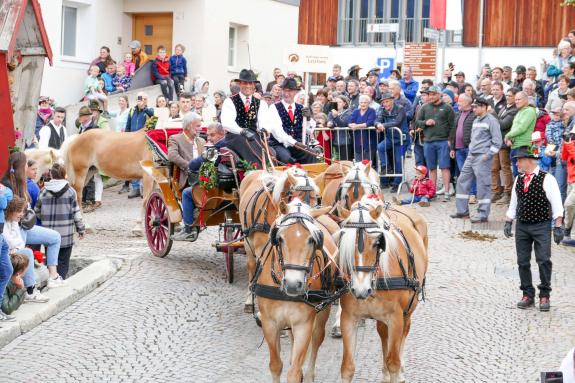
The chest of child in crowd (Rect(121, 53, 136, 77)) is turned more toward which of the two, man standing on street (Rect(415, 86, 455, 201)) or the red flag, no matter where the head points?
the man standing on street

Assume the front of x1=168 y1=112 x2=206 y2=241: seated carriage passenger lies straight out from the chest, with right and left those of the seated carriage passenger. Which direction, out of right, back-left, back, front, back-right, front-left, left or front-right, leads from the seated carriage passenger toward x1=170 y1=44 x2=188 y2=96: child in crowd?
back-left

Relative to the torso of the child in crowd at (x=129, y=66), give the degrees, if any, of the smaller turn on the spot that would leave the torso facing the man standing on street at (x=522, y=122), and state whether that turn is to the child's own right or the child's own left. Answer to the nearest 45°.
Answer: approximately 45° to the child's own left

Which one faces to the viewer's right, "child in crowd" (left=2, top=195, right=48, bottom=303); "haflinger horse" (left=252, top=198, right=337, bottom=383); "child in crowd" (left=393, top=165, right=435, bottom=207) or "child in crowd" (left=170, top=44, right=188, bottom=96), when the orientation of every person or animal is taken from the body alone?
"child in crowd" (left=2, top=195, right=48, bottom=303)

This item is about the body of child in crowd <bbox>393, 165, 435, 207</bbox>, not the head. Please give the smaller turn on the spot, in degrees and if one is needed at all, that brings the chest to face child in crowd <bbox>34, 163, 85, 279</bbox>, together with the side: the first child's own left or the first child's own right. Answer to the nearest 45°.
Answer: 0° — they already face them

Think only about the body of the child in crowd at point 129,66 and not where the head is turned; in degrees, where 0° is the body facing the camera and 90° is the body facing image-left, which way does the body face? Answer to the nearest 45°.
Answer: approximately 0°

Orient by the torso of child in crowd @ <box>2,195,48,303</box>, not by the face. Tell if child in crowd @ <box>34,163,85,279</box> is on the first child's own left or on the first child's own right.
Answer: on the first child's own left

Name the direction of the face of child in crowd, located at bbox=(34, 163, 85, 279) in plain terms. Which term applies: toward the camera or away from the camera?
away from the camera

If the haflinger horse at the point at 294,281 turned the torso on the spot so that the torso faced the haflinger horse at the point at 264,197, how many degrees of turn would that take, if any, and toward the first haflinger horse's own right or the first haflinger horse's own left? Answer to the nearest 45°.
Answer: approximately 180°

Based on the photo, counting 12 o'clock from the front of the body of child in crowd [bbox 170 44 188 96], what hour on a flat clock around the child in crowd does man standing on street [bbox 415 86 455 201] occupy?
The man standing on street is roughly at 11 o'clock from the child in crowd.

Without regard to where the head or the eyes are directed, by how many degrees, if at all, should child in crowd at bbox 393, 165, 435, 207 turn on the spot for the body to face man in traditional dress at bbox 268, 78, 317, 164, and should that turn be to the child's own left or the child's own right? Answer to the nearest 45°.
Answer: approximately 45° to the child's own left
